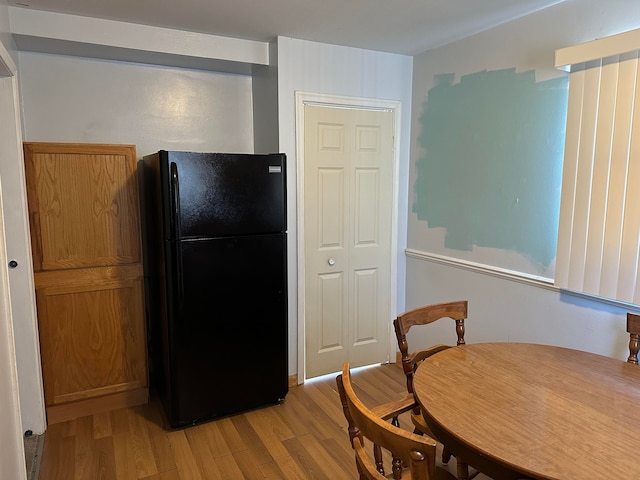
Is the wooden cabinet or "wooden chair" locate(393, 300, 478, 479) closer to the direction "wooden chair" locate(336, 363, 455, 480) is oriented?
the wooden chair

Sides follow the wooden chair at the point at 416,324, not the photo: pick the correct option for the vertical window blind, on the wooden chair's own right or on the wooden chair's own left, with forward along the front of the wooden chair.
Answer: on the wooden chair's own left

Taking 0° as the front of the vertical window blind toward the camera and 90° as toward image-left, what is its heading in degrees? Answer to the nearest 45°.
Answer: approximately 45°

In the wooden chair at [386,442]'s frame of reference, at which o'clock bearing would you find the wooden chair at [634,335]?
the wooden chair at [634,335] is roughly at 12 o'clock from the wooden chair at [386,442].

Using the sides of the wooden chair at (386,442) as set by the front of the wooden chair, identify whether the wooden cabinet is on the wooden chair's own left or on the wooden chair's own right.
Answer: on the wooden chair's own left

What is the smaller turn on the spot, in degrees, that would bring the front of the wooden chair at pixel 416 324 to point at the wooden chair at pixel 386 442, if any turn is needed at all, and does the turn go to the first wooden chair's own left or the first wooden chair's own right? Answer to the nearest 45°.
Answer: approximately 45° to the first wooden chair's own right

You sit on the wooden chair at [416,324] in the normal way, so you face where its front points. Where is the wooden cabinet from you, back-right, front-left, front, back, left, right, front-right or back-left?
back-right

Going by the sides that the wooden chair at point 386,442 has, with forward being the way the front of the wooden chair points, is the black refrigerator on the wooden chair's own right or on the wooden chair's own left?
on the wooden chair's own left

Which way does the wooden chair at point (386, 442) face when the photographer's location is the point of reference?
facing away from the viewer and to the right of the viewer

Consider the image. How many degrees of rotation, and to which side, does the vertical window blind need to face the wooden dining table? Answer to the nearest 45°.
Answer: approximately 45° to its left

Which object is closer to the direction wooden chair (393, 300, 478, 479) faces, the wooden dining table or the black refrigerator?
the wooden dining table

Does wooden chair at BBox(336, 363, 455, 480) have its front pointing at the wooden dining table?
yes

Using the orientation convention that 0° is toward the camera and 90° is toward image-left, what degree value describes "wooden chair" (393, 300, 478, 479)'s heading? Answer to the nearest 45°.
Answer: approximately 315°
